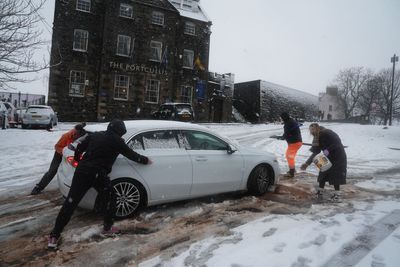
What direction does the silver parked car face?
away from the camera

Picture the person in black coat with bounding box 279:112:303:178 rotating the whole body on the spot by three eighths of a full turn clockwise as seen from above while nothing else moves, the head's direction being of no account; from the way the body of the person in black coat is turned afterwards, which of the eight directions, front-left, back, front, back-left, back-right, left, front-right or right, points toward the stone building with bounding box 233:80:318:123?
front-left

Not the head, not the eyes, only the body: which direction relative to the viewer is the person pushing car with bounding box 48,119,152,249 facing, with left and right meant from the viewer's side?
facing away from the viewer and to the right of the viewer

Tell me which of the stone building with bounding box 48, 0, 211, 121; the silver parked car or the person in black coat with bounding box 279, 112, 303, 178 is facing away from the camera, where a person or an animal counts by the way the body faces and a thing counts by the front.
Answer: the silver parked car

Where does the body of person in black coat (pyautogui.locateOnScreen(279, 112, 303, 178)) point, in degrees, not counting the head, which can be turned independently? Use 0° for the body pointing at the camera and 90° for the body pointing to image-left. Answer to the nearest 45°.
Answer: approximately 90°

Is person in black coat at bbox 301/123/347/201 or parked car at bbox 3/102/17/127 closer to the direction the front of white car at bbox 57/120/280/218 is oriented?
the person in black coat

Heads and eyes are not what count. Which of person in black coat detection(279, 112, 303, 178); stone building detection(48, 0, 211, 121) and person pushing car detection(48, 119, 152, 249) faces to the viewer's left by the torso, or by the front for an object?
the person in black coat

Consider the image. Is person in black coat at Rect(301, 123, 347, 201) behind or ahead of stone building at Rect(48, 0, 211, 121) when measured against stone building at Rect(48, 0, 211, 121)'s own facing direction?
ahead

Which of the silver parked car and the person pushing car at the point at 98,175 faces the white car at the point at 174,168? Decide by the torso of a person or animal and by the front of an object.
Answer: the person pushing car

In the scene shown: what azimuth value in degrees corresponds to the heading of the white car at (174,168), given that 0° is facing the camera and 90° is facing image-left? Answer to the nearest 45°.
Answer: approximately 225°

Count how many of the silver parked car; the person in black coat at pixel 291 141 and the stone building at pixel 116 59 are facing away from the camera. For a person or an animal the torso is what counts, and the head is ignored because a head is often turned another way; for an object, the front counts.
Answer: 1

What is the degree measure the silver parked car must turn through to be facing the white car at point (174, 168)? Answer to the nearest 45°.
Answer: approximately 180°

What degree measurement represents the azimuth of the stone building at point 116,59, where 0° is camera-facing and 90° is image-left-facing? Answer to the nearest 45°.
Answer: approximately 315°
